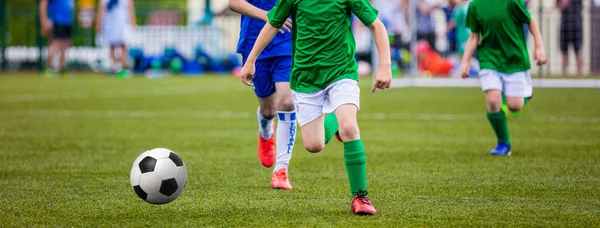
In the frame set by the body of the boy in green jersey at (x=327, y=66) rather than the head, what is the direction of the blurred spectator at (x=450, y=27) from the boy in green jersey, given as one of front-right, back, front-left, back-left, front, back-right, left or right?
back

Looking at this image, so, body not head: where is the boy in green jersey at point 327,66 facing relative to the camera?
toward the camera

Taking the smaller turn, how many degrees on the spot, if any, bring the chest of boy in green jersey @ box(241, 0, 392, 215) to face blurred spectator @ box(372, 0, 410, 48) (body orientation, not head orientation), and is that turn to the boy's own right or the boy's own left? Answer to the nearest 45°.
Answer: approximately 180°

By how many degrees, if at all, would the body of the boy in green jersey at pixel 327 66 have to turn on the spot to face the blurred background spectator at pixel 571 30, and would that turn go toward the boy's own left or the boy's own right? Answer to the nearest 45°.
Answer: approximately 180°

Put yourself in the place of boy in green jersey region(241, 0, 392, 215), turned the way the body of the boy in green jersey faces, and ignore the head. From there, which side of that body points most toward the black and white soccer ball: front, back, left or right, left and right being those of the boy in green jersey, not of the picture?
right

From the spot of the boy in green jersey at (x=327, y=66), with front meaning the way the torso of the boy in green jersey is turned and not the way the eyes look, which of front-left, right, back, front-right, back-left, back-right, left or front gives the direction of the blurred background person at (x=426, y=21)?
back

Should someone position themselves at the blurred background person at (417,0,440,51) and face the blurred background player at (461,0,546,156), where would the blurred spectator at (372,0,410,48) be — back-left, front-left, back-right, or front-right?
back-right

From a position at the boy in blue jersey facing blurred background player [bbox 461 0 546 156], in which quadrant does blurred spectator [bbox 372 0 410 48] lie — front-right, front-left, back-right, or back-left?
front-left
